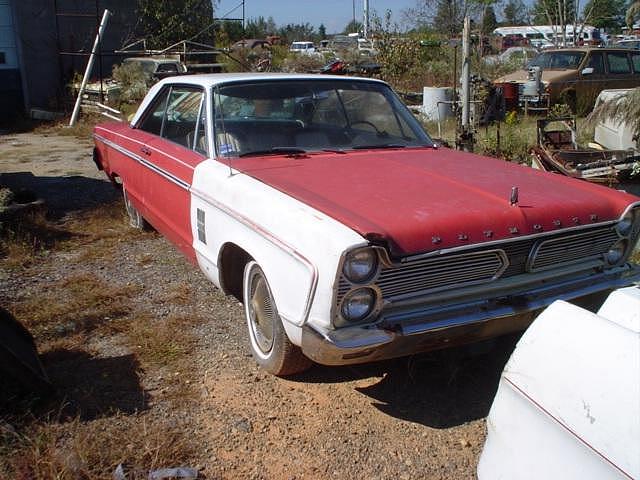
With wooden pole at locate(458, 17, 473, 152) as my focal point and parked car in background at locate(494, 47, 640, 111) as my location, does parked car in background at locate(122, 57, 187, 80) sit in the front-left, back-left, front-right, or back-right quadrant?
front-right

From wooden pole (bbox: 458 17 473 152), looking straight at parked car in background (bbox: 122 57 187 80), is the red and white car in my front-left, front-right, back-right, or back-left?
back-left

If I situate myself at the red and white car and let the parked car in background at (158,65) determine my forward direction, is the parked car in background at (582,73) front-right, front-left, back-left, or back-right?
front-right

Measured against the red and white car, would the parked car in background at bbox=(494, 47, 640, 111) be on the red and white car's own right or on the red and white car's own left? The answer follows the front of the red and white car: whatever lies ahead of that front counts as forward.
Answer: on the red and white car's own left

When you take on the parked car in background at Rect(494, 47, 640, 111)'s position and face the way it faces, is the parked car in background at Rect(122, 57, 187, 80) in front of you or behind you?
in front

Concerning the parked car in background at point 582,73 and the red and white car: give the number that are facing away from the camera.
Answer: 0

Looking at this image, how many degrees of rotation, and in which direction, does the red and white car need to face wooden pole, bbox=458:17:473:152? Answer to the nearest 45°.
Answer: approximately 135° to its left

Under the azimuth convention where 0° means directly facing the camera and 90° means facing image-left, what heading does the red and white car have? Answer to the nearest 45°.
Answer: approximately 315°

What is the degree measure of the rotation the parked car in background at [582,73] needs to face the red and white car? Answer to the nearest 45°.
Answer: approximately 45° to its left

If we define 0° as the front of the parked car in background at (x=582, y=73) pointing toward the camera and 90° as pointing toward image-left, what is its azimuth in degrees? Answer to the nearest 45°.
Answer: approximately 45°

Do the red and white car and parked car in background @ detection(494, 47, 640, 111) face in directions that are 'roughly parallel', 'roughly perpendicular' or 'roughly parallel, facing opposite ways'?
roughly perpendicular
